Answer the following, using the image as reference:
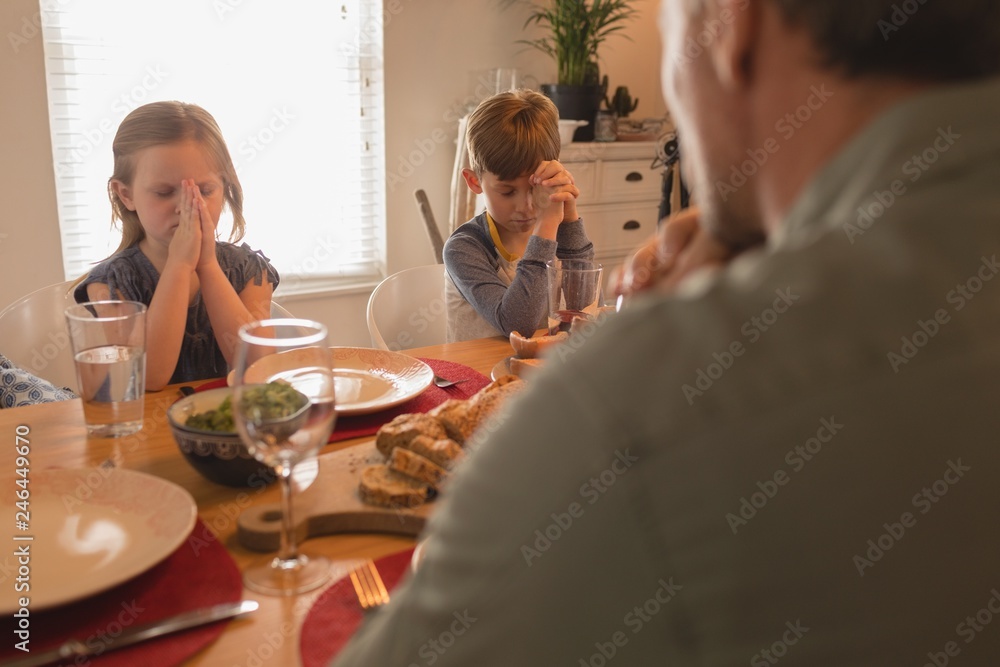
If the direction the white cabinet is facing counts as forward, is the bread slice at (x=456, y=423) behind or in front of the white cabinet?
in front

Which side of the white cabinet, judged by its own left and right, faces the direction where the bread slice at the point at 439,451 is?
front

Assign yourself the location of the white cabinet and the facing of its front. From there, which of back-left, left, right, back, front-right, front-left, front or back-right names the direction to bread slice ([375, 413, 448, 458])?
front

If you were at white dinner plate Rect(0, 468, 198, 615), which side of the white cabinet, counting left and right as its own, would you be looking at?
front

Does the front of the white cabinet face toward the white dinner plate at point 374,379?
yes

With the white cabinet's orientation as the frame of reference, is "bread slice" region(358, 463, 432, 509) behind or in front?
in front

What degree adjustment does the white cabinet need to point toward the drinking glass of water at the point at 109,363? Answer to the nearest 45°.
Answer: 0° — it already faces it

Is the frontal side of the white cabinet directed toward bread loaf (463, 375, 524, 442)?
yes

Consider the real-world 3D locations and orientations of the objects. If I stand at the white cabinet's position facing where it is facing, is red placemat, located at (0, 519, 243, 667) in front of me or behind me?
in front

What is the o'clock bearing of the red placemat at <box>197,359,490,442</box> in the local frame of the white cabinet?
The red placemat is roughly at 12 o'clock from the white cabinet.

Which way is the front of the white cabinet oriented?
toward the camera
